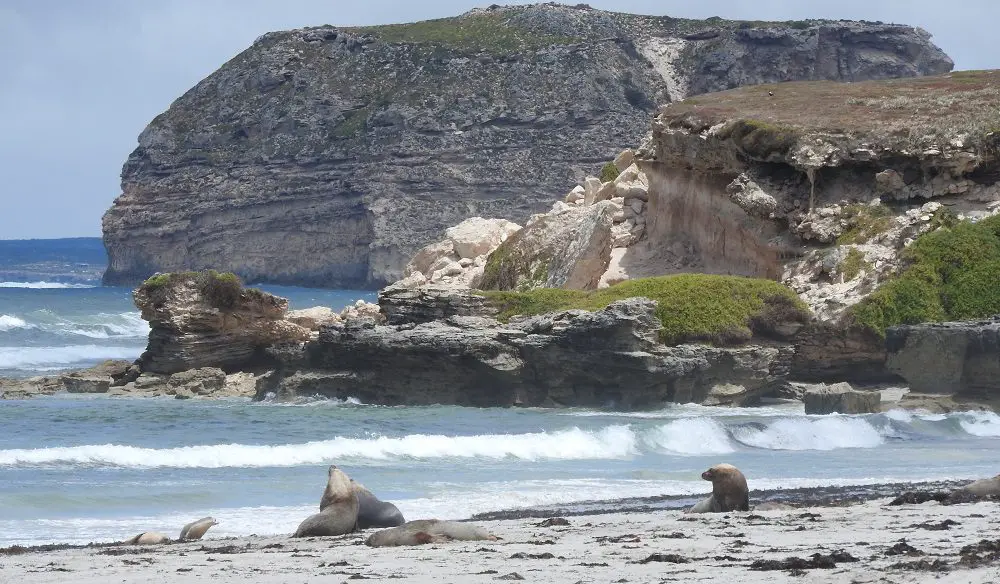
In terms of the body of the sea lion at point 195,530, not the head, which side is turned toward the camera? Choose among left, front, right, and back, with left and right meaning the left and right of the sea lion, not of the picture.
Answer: right

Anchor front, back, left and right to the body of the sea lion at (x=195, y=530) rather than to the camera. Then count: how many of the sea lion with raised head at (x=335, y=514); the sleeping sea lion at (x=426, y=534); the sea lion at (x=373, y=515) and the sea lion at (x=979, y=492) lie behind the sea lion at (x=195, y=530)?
0

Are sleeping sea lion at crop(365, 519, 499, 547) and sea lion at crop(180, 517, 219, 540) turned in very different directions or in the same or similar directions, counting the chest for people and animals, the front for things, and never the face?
very different directions

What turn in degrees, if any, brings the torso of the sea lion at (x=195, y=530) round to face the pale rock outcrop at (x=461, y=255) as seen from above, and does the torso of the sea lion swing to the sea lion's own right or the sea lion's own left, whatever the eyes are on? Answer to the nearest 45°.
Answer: approximately 90° to the sea lion's own left

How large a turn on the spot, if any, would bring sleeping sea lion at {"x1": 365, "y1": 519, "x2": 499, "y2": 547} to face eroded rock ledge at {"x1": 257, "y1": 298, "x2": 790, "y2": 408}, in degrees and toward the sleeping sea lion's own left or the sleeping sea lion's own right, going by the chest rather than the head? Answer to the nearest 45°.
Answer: approximately 90° to the sleeping sea lion's own right

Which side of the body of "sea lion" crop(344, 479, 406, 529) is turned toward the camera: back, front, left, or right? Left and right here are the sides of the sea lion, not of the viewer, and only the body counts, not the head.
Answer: left

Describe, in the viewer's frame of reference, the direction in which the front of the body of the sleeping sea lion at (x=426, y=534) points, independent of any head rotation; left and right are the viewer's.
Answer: facing to the left of the viewer

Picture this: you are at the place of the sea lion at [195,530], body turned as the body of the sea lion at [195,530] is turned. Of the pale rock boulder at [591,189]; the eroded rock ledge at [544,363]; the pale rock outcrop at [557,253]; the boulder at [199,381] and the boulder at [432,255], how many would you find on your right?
0

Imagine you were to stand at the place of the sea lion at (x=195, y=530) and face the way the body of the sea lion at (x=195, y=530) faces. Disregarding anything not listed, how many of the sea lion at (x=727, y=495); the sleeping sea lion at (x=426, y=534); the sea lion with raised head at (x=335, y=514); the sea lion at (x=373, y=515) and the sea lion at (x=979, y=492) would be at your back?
0

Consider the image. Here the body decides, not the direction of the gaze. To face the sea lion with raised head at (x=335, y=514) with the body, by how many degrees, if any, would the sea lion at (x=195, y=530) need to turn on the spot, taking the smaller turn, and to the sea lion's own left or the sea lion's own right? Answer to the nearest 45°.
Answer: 0° — it already faces it

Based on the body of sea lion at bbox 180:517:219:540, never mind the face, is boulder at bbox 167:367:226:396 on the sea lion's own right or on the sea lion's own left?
on the sea lion's own left

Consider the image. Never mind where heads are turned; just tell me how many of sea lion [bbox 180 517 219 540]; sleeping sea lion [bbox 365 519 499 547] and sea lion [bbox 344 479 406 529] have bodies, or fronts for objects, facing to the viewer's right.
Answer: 1
